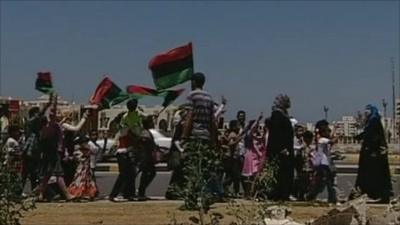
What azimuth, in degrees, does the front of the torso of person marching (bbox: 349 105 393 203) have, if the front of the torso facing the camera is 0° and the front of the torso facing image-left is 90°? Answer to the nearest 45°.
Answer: approximately 90°

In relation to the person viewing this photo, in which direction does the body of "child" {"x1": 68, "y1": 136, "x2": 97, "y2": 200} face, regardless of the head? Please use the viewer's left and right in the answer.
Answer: facing to the left of the viewer

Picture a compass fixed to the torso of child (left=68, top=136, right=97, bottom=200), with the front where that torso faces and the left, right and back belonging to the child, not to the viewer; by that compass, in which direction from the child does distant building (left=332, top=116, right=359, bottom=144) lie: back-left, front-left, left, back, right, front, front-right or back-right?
back

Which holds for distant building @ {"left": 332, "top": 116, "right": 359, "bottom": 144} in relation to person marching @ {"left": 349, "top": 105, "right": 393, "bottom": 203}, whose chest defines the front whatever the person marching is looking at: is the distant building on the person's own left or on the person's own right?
on the person's own right
